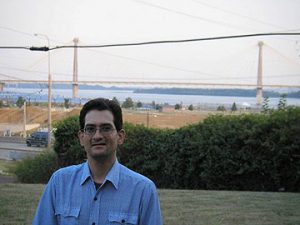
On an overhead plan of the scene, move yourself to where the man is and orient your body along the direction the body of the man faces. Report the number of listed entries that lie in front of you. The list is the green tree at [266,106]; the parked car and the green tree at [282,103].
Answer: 0

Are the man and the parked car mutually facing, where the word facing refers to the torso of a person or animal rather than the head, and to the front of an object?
no

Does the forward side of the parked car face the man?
no

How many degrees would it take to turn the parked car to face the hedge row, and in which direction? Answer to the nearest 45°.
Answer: approximately 90° to its left

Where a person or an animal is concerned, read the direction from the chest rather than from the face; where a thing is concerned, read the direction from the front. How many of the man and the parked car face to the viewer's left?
1

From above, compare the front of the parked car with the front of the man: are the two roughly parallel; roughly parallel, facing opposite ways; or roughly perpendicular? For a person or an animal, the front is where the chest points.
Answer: roughly perpendicular

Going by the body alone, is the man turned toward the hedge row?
no

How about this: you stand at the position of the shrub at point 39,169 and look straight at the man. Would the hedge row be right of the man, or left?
left

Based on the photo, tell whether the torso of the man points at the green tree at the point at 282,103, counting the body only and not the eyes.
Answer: no

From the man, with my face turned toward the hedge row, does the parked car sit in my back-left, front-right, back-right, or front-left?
front-left

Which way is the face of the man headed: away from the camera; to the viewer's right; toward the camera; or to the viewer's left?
toward the camera

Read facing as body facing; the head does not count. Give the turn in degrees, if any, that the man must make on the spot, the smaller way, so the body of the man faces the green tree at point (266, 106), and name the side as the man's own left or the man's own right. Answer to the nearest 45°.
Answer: approximately 135° to the man's own left

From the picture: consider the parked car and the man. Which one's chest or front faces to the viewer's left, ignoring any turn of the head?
the parked car

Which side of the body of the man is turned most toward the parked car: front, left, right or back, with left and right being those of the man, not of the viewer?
back

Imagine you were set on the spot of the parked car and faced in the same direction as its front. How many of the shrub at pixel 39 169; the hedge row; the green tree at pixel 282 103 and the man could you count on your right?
0

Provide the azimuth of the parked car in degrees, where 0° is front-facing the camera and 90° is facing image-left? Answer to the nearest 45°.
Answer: approximately 90°

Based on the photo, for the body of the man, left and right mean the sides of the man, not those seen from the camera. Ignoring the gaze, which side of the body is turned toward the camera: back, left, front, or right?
front
